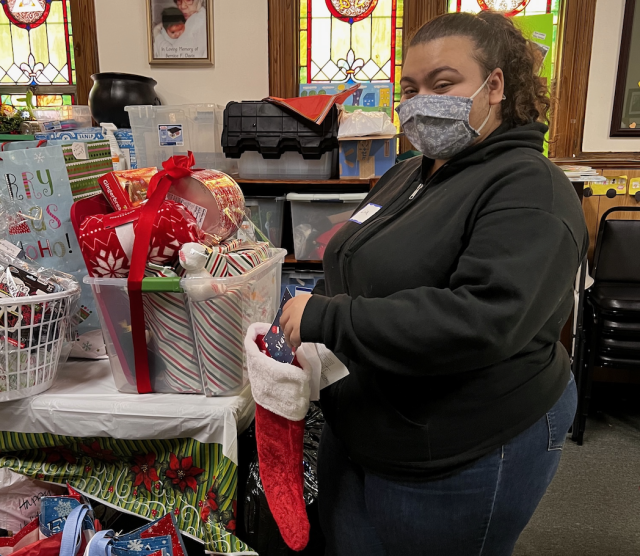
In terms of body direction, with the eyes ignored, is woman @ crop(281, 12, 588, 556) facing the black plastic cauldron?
no

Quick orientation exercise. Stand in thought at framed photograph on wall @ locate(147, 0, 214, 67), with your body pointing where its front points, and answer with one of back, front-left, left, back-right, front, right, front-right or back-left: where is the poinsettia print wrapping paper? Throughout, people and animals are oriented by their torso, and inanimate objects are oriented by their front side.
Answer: front

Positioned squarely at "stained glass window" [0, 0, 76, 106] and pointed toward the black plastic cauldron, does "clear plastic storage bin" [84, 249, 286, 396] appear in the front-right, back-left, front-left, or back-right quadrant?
front-right

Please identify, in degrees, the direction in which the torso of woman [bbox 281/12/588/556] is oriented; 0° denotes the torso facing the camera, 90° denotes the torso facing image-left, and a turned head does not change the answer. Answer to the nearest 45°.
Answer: approximately 45°

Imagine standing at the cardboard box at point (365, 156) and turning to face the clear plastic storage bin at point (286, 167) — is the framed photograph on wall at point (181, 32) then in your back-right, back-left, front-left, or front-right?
front-right

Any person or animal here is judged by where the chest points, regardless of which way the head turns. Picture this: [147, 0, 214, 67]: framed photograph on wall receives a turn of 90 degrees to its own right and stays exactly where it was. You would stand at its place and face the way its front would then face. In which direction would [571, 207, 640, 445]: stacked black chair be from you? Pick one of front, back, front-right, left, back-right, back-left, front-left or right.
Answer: back-left

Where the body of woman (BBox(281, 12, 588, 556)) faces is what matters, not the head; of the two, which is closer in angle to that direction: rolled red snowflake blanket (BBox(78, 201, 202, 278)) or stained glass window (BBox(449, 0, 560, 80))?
the rolled red snowflake blanket

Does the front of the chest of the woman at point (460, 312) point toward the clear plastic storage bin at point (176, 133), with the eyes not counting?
no

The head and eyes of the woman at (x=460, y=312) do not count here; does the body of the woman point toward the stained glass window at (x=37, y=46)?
no

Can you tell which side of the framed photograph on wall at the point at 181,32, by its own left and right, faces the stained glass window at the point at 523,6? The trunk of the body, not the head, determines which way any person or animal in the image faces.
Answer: left

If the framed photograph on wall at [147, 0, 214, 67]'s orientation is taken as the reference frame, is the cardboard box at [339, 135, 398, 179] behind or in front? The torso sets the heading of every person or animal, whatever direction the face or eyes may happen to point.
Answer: in front

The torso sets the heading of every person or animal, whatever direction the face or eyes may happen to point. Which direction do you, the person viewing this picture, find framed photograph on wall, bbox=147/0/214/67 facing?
facing the viewer

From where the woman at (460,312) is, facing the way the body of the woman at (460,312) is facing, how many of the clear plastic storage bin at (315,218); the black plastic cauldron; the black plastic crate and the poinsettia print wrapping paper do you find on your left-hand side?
0

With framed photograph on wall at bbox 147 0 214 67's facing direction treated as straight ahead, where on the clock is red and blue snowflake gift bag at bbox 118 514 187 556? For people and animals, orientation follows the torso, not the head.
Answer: The red and blue snowflake gift bag is roughly at 12 o'clock from the framed photograph on wall.

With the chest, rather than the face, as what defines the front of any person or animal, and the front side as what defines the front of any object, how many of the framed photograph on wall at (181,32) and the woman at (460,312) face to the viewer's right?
0
